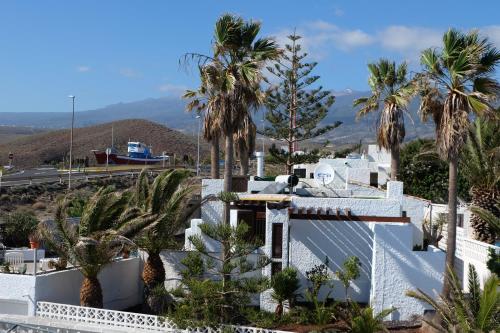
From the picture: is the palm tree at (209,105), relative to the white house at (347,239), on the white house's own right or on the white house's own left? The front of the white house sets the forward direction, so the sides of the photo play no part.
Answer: on the white house's own right

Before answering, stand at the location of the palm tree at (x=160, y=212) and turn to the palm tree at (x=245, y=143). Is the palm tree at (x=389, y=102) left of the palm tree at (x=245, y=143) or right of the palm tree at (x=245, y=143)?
right

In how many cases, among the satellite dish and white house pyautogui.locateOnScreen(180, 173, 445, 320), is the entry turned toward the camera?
2

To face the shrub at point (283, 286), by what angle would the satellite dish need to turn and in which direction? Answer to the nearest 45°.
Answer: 0° — it already faces it

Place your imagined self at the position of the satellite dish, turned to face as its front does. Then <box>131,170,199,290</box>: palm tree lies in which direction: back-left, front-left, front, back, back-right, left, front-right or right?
front-right

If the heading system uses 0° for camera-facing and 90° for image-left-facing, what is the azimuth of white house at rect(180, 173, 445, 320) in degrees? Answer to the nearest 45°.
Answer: approximately 0°

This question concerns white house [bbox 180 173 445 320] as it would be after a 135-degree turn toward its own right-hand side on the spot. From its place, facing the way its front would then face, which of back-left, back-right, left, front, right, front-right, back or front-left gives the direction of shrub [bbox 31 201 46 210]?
front

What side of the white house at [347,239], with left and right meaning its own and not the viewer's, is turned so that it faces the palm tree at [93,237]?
right

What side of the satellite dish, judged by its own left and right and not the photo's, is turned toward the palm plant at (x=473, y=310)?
front
